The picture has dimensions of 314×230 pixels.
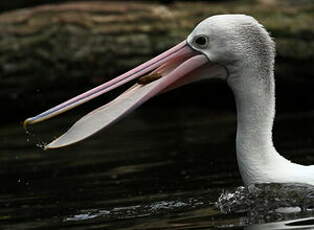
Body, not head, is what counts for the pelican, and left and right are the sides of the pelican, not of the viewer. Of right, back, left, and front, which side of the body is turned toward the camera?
left
